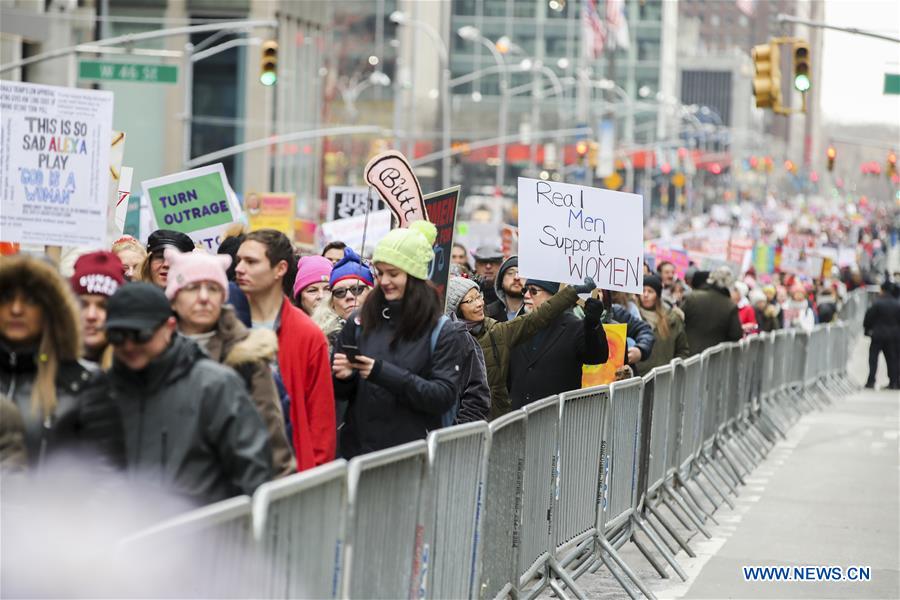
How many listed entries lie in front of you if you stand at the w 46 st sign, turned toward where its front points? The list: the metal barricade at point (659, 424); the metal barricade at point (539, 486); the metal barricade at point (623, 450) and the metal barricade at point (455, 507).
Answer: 4

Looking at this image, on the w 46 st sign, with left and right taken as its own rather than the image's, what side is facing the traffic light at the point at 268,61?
left

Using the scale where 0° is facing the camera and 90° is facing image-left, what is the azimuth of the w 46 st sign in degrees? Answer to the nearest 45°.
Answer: approximately 0°

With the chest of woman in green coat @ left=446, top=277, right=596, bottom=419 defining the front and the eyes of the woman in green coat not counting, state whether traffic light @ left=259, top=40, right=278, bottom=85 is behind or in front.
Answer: behind

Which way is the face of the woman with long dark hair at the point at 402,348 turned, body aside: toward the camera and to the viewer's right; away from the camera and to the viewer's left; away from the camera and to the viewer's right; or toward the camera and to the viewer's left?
toward the camera and to the viewer's left

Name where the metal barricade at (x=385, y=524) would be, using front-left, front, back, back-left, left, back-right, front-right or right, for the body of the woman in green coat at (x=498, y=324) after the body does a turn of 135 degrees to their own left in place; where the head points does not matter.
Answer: back

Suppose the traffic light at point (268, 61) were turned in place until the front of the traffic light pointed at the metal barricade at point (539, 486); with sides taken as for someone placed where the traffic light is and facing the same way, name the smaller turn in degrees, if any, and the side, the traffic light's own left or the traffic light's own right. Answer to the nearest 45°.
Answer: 0° — it already faces it

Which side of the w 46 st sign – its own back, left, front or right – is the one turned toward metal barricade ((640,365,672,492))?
front

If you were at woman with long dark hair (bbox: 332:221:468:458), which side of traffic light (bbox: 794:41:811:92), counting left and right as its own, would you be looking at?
front

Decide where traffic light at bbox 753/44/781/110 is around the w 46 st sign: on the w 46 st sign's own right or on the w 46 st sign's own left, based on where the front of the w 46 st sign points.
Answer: on the w 46 st sign's own left

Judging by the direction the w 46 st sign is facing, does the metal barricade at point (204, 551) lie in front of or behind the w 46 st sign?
in front

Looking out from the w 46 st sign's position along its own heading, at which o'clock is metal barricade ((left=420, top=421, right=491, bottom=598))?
The metal barricade is roughly at 12 o'clock from the w 46 st sign.

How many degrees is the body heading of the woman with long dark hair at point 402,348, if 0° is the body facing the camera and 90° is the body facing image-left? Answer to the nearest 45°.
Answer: approximately 45°

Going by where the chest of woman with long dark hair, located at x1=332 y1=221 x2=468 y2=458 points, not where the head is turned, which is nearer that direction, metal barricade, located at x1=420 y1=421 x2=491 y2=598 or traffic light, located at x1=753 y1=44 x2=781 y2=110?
the metal barricade

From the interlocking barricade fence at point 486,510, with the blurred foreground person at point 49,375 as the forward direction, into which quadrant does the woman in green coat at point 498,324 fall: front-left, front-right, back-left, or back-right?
back-right
